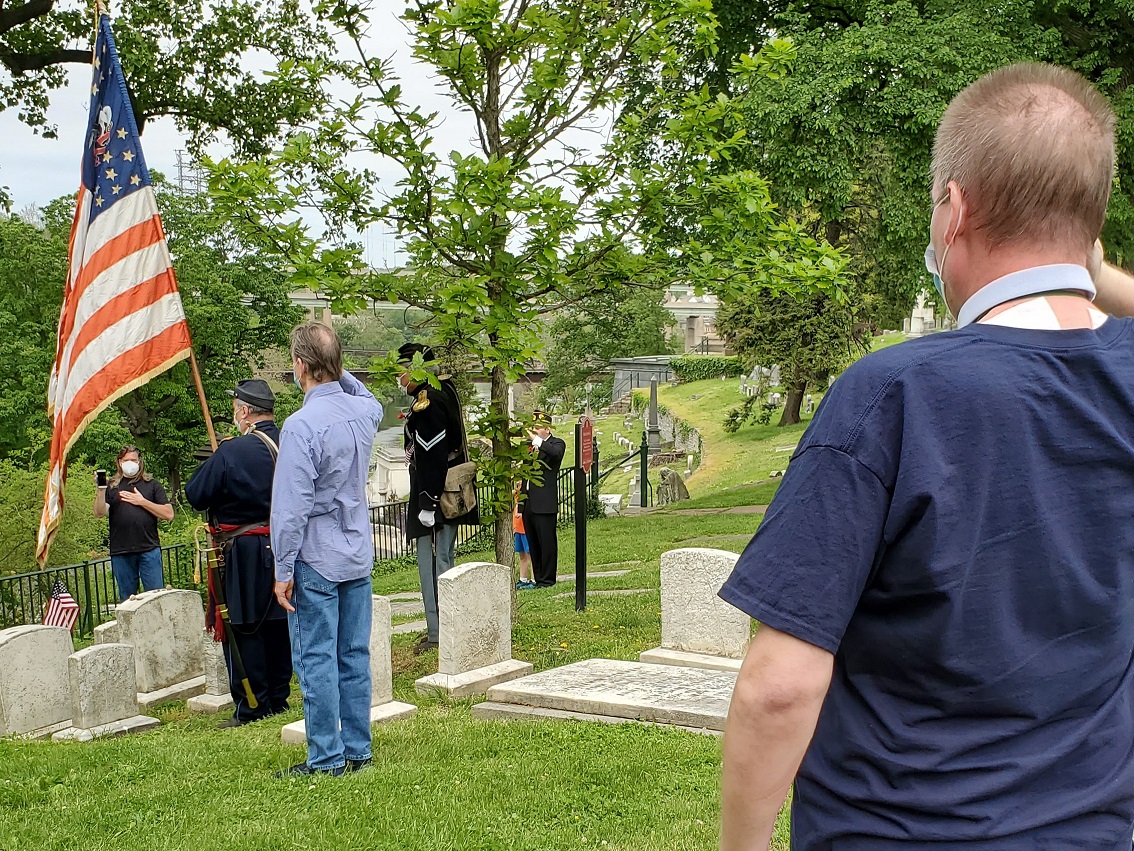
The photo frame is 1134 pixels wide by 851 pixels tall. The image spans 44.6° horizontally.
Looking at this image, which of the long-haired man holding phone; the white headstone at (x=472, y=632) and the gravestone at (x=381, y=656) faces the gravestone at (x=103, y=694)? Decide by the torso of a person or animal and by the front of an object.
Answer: the long-haired man holding phone

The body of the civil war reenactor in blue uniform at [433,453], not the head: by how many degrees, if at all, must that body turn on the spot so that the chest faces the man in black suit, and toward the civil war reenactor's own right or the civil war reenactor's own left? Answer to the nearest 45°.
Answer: approximately 90° to the civil war reenactor's own right

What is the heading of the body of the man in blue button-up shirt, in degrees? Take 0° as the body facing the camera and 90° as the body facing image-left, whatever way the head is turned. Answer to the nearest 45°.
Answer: approximately 135°

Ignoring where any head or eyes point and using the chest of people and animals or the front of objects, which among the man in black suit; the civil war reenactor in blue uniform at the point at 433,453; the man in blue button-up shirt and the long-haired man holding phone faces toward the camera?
the long-haired man holding phone

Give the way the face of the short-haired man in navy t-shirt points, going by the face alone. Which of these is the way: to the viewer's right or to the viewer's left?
to the viewer's left

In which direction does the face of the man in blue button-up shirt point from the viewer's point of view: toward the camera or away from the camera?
away from the camera

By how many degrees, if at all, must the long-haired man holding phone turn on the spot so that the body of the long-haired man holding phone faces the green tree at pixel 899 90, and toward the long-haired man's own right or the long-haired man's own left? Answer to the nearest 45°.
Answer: approximately 90° to the long-haired man's own left

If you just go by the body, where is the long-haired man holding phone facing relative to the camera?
toward the camera

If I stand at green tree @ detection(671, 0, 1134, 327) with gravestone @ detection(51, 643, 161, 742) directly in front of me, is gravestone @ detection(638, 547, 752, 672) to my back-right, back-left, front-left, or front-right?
front-left

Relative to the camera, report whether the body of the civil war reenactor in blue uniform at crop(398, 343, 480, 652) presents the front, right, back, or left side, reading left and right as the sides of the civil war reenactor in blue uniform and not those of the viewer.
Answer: left

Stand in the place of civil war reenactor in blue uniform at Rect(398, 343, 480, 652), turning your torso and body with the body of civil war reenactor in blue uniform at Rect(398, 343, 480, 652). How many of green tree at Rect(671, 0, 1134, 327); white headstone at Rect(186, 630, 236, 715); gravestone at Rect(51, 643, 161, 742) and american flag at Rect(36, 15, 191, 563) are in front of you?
3

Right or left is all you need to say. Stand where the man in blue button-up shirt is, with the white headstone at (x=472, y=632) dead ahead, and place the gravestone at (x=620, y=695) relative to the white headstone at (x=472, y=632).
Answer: right

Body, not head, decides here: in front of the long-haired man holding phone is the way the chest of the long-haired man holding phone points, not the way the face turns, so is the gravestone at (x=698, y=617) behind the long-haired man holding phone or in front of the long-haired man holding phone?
in front

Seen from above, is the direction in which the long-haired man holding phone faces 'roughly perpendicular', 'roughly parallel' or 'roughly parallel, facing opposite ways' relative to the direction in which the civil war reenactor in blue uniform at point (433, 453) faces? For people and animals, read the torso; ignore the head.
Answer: roughly perpendicular
